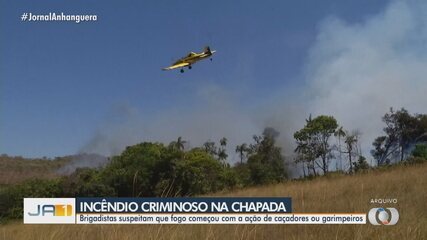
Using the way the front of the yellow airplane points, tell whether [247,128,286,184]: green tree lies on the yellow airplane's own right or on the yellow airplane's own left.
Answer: on the yellow airplane's own right
